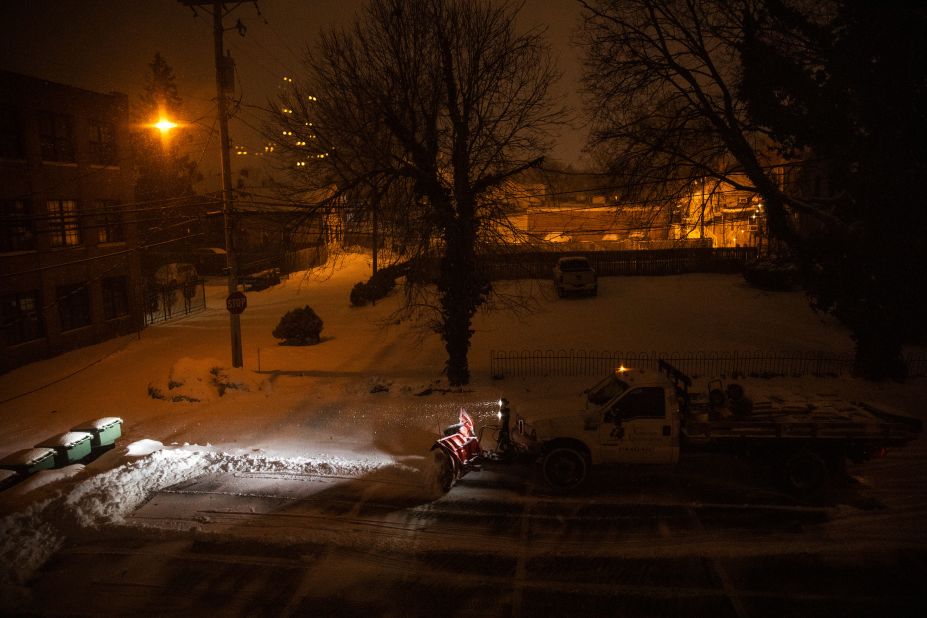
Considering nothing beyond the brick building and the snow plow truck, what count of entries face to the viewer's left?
1

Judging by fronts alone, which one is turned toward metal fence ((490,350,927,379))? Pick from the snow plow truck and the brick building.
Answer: the brick building

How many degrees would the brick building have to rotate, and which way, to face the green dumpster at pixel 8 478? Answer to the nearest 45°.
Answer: approximately 45° to its right

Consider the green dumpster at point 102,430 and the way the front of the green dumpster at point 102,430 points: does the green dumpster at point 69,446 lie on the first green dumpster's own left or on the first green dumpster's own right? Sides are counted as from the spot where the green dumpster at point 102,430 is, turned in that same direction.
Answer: on the first green dumpster's own right

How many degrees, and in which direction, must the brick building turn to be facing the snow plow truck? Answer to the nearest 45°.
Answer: approximately 45° to its right

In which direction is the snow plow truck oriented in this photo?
to the viewer's left

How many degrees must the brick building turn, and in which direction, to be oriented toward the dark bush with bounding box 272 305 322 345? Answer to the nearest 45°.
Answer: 0° — it already faces it

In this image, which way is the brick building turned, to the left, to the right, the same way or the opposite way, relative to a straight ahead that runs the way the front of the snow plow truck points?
the opposite way

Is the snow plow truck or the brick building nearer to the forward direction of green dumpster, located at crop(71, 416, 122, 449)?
the snow plow truck

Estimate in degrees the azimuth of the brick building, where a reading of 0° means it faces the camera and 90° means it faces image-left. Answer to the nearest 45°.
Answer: approximately 315°

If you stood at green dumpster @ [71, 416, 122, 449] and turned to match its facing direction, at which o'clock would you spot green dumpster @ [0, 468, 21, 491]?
green dumpster @ [0, 468, 21, 491] is roughly at 3 o'clock from green dumpster @ [71, 416, 122, 449].

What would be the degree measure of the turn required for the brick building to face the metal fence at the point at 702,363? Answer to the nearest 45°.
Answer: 0° — it already faces it

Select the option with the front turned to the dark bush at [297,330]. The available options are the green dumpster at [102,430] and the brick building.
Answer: the brick building

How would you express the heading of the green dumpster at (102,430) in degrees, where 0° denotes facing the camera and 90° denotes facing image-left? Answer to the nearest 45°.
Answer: approximately 315°

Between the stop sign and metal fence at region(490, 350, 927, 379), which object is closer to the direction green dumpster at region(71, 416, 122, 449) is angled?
the metal fence
